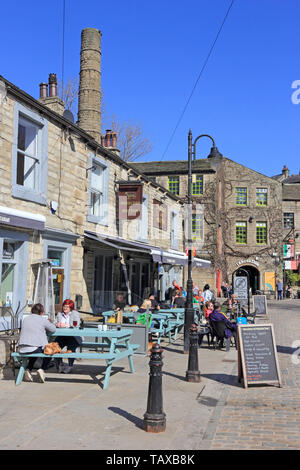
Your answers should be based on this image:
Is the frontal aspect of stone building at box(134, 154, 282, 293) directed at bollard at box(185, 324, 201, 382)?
yes

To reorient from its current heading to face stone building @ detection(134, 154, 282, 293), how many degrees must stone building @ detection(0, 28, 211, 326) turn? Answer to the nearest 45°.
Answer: approximately 90° to its left

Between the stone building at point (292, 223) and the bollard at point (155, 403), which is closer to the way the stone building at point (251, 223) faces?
the bollard

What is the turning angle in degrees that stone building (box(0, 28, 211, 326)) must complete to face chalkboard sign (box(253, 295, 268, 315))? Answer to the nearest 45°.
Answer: approximately 90° to its left

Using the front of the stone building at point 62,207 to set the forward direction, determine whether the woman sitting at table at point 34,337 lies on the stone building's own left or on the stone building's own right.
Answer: on the stone building's own right

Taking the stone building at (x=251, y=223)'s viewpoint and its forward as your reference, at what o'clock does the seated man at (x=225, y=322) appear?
The seated man is roughly at 12 o'clock from the stone building.

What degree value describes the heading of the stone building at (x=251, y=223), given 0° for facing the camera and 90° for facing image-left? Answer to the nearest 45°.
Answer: approximately 0°
